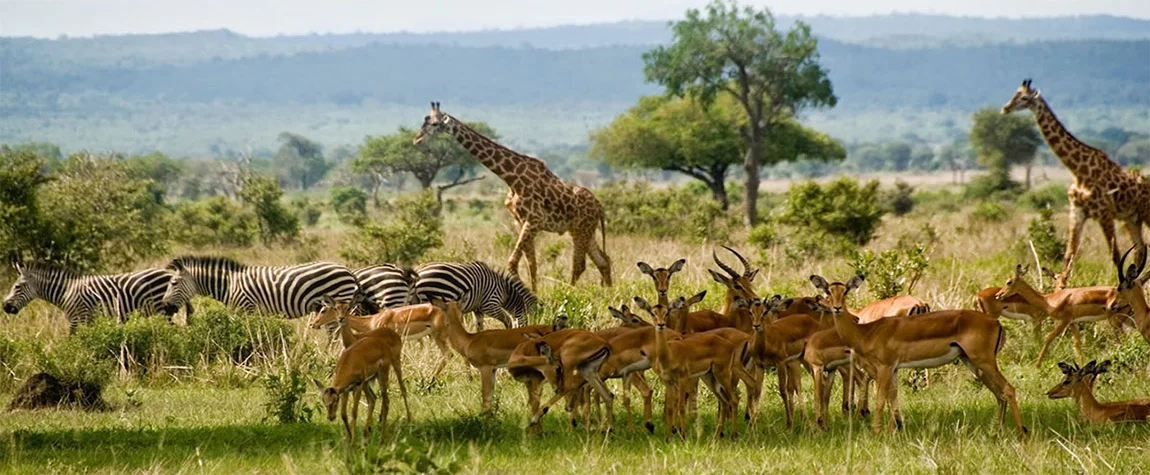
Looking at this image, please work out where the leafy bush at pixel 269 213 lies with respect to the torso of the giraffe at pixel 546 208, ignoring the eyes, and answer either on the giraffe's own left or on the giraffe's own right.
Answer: on the giraffe's own right

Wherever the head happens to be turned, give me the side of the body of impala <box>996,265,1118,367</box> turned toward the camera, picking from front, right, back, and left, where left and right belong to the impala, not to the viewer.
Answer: left

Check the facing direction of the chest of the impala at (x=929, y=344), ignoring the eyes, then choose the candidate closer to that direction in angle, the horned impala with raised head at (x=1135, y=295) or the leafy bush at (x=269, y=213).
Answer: the leafy bush

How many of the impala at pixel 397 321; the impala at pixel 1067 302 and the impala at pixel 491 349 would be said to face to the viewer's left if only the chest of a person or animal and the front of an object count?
3

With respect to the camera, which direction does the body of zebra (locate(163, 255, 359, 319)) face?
to the viewer's left

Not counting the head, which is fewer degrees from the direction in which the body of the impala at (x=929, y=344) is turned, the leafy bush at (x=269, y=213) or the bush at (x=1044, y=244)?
the leafy bush

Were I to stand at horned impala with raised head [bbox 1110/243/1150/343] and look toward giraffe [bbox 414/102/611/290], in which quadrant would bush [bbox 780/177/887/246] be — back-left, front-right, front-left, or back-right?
front-right

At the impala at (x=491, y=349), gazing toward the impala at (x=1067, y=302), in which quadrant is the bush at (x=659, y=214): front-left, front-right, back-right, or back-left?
front-left

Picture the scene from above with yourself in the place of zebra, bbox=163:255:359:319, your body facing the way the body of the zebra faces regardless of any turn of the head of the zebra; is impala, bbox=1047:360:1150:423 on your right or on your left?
on your left

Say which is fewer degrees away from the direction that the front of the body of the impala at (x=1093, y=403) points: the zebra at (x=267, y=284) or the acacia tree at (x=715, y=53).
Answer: the zebra

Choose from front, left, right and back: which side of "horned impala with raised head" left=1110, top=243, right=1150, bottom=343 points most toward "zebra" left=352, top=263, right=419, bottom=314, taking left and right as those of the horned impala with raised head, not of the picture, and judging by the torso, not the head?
front

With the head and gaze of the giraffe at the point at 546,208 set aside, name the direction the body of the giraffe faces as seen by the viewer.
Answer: to the viewer's left

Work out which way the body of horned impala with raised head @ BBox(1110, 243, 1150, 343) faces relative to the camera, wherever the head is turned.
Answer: to the viewer's left

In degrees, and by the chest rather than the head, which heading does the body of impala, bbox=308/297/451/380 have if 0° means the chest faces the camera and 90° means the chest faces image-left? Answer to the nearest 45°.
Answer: approximately 90°

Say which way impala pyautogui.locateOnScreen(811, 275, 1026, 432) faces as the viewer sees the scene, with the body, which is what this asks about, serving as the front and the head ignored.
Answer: to the viewer's left

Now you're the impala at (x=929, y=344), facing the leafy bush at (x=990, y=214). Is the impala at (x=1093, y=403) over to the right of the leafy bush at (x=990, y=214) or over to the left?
right

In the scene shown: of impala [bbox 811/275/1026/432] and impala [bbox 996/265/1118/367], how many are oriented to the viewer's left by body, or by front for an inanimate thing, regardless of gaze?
2

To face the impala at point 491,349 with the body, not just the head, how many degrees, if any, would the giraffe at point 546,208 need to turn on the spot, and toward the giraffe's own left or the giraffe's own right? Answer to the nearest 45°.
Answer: approximately 90° to the giraffe's own left
